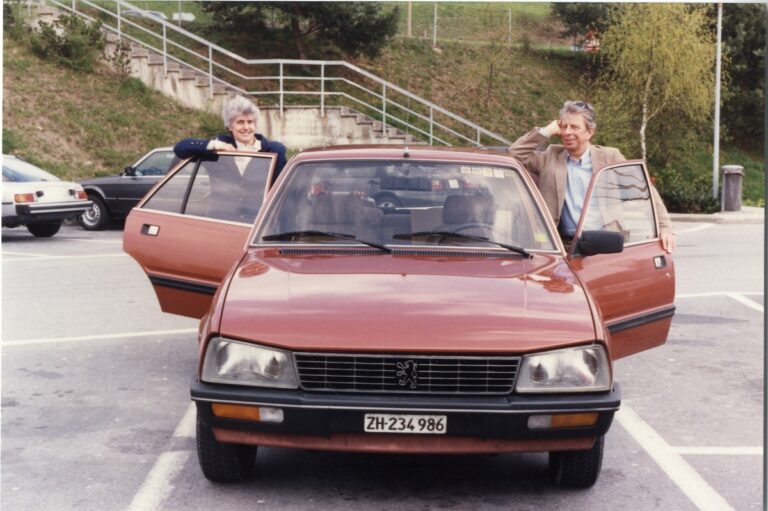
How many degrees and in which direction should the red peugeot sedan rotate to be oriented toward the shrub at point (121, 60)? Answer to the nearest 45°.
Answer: approximately 180°

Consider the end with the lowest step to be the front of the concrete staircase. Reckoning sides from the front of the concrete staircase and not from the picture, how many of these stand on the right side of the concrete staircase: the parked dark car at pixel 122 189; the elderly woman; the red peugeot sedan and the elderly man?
4

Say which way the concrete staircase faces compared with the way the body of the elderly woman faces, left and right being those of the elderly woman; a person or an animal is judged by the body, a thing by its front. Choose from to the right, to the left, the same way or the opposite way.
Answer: to the left

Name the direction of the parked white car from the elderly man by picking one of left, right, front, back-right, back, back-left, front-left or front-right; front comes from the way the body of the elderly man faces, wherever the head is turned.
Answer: back-right

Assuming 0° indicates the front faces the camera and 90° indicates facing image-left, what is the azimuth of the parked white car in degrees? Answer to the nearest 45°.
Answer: approximately 135°

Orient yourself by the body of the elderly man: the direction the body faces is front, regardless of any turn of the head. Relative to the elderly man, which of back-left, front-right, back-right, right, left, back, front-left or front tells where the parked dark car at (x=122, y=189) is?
back-right

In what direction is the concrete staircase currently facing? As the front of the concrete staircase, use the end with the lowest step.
to the viewer's right

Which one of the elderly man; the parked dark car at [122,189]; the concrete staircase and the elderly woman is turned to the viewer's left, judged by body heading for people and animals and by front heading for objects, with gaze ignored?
the parked dark car

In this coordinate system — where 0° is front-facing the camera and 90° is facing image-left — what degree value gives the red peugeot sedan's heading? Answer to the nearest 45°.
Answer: approximately 0°

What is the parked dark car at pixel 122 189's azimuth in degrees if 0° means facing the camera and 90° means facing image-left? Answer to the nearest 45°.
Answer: approximately 90°

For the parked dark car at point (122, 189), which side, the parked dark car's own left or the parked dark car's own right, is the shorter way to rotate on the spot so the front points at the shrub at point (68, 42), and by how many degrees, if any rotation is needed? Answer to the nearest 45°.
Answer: approximately 90° to the parked dark car's own right
